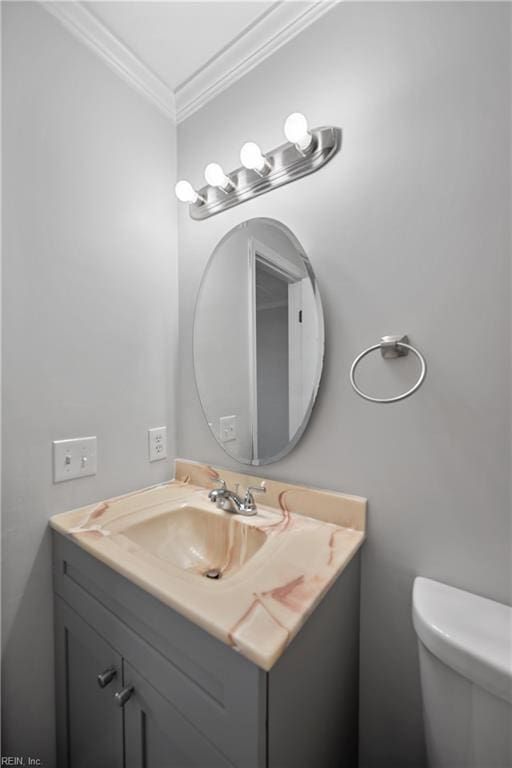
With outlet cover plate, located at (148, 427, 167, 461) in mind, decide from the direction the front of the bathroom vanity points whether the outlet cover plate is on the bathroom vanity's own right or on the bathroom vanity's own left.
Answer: on the bathroom vanity's own right

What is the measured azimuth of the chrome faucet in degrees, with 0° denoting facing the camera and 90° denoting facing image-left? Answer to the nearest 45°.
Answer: approximately 45°
